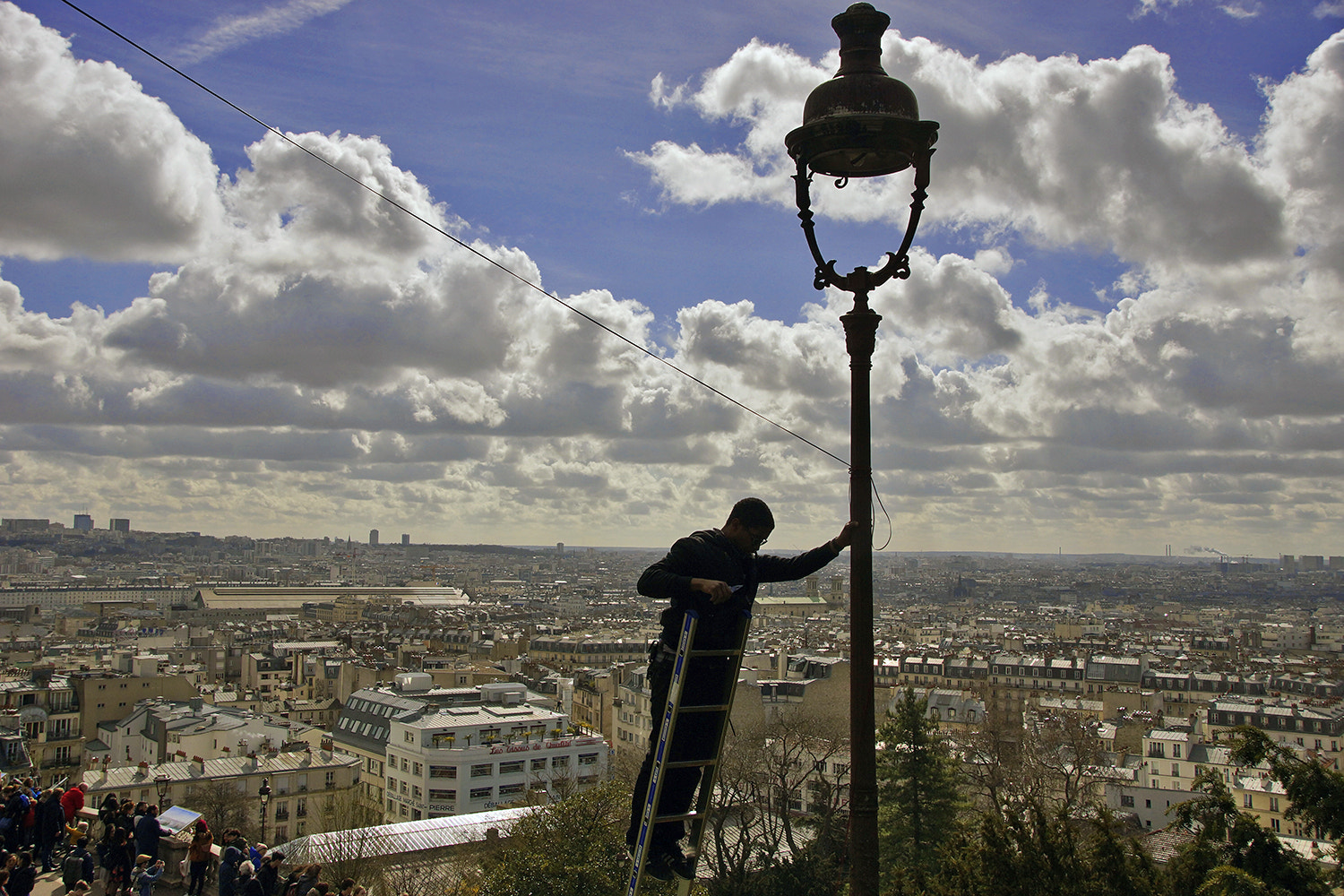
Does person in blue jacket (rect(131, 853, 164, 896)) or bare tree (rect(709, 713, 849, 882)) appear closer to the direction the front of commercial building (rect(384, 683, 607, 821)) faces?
the bare tree

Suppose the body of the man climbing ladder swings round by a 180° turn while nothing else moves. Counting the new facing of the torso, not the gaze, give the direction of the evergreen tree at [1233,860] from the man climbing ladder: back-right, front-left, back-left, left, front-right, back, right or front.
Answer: right

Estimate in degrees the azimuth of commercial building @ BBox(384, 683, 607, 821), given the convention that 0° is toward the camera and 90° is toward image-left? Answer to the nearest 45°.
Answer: approximately 315°

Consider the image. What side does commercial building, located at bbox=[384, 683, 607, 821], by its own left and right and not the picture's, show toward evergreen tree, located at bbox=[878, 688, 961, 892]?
front

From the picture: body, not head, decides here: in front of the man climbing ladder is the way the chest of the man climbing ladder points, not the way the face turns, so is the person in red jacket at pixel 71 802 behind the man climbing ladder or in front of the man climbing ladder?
behind

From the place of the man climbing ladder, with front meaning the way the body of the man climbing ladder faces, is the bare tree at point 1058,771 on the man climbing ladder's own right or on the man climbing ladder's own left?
on the man climbing ladder's own left

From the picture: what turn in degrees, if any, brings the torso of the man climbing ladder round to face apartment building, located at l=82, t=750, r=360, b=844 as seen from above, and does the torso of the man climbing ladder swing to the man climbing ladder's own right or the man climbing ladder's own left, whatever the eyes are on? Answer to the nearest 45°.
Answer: approximately 180°

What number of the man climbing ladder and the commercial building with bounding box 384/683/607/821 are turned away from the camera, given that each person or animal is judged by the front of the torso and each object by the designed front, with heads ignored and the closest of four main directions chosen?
0

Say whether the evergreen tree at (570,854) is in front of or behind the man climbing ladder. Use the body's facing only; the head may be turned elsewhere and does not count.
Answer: behind

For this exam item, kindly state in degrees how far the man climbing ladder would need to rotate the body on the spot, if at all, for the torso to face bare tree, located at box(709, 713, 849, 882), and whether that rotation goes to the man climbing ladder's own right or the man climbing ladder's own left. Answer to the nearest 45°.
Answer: approximately 135° to the man climbing ladder's own left

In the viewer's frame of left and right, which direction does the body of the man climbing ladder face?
facing the viewer and to the right of the viewer

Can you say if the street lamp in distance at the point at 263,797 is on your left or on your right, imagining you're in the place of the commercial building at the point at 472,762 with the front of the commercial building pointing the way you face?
on your right
